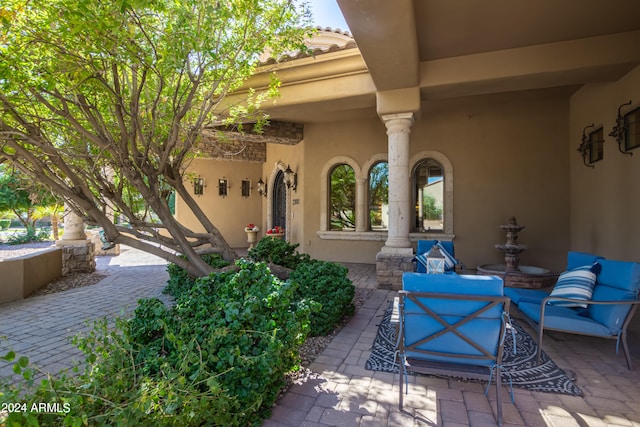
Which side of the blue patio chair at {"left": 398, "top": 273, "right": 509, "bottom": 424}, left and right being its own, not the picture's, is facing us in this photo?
back

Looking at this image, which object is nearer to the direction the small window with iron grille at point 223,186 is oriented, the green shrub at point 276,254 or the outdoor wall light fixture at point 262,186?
the green shrub

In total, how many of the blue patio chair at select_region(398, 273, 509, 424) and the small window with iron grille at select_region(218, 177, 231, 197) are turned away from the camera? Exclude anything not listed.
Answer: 1

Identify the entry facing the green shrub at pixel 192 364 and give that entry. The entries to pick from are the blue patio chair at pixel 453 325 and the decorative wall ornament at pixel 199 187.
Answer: the decorative wall ornament

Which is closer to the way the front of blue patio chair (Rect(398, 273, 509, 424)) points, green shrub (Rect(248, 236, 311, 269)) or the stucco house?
the stucco house

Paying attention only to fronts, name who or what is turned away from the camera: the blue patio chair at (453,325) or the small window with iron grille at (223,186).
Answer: the blue patio chair

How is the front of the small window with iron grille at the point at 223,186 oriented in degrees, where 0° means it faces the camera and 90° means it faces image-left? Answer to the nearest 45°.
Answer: approximately 0°

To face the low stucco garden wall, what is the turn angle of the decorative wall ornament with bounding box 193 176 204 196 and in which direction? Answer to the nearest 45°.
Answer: approximately 45° to its right

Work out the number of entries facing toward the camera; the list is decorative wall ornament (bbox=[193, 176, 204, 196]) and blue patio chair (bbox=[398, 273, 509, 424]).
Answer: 1
